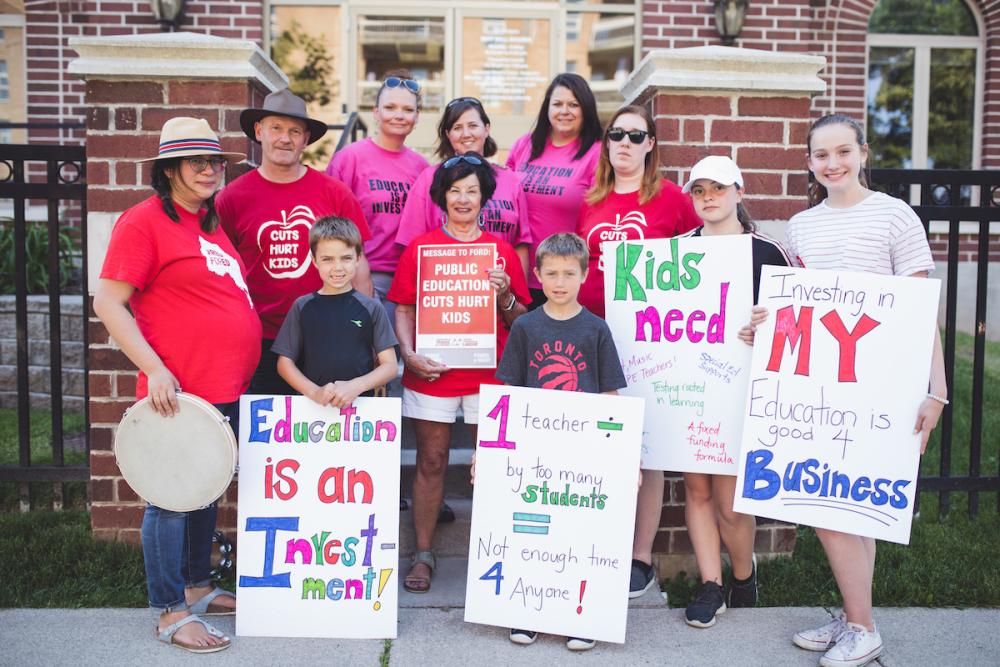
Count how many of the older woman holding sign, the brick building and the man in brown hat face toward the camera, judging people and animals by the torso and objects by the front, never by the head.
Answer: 3

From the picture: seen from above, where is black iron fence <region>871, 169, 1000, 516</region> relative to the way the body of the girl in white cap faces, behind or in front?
behind

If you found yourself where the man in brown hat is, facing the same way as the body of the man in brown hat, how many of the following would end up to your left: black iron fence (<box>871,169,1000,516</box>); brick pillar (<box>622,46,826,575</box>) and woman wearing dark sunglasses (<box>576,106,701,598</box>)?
3

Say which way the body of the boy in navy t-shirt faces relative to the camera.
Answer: toward the camera

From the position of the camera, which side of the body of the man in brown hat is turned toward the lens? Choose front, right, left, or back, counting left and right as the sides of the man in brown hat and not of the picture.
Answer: front

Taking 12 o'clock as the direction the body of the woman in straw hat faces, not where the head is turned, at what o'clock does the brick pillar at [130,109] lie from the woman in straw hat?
The brick pillar is roughly at 7 o'clock from the woman in straw hat.

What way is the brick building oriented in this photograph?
toward the camera

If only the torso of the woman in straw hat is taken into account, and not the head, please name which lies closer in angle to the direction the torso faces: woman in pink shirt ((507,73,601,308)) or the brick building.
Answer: the woman in pink shirt

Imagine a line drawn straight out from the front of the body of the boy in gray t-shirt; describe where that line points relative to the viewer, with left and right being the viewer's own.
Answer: facing the viewer
